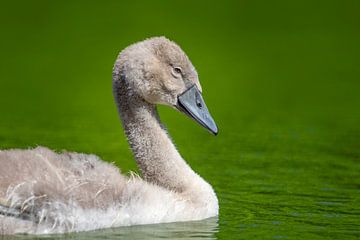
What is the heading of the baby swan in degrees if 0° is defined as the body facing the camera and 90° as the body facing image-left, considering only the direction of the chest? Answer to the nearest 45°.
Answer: approximately 270°
